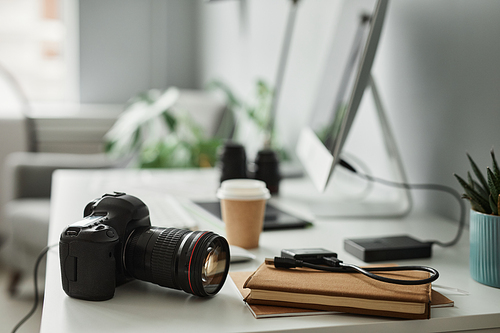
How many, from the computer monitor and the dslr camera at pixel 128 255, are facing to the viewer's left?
1

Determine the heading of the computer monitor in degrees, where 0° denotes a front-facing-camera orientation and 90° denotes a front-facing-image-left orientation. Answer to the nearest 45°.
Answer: approximately 90°

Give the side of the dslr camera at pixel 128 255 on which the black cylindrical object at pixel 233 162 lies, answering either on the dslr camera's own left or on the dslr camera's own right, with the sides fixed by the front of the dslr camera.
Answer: on the dslr camera's own left

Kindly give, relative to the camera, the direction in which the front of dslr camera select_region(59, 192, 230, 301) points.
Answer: facing the viewer and to the right of the viewer

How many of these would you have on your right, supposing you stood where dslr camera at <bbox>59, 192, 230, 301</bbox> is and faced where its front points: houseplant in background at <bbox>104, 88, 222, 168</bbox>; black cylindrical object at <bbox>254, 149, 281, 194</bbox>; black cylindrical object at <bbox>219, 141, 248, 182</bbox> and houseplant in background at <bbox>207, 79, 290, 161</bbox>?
0

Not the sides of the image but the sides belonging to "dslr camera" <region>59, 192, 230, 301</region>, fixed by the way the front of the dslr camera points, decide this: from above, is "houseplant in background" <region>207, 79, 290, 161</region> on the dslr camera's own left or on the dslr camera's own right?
on the dslr camera's own left

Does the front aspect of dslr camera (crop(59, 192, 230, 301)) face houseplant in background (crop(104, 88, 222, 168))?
no
